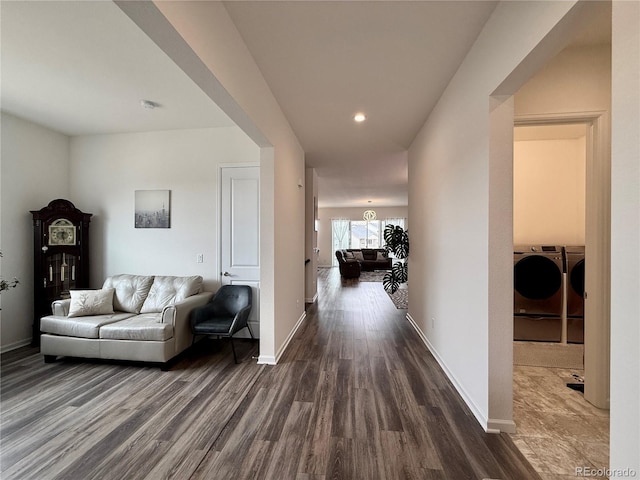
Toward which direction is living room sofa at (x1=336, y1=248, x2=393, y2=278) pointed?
toward the camera

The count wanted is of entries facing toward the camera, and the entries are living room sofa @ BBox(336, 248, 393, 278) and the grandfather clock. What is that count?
2

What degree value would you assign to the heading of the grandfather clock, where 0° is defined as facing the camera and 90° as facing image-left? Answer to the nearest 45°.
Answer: approximately 0°

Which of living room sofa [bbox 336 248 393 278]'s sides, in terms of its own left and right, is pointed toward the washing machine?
front

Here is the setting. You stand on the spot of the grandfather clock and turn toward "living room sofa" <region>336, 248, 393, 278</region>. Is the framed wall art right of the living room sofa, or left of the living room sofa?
right

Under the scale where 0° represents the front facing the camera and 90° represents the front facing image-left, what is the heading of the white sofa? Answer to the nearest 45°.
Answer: approximately 45°

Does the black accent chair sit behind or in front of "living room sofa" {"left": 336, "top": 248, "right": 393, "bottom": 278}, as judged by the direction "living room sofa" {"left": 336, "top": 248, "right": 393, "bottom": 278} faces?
in front

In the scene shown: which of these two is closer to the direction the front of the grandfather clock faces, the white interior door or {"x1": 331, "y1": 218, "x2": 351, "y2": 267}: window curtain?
the white interior door

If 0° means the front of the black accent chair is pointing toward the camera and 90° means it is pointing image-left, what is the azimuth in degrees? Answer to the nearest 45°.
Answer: approximately 45°

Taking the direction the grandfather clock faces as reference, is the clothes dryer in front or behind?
in front
